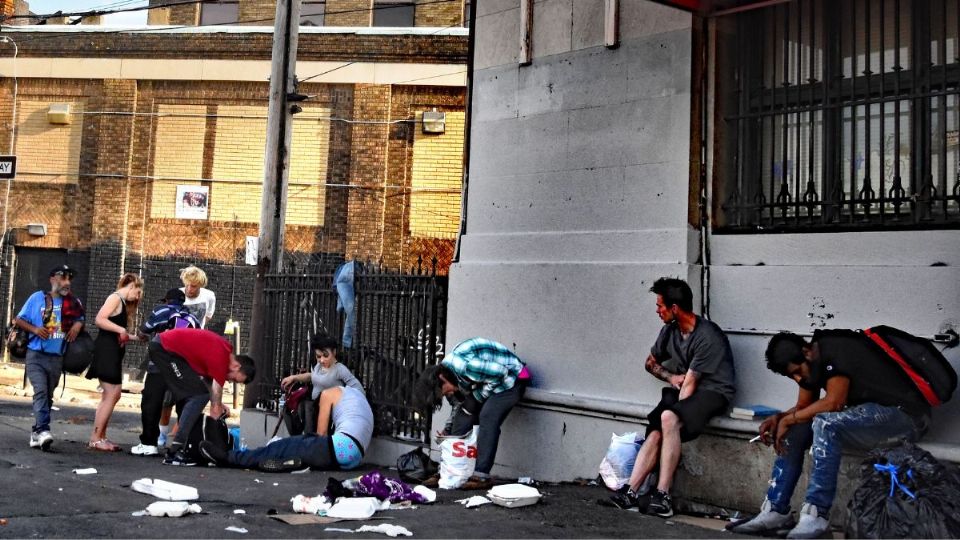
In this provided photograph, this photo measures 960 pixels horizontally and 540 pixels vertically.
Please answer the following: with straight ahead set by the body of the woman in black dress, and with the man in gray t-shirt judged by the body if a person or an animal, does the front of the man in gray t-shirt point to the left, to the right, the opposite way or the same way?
the opposite way

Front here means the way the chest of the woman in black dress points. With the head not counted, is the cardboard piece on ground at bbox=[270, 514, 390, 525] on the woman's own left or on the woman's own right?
on the woman's own right

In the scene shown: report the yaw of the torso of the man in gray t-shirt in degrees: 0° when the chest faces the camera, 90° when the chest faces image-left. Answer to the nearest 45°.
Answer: approximately 45°

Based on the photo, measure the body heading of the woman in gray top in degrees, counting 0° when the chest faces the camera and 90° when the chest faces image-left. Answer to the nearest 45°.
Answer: approximately 45°

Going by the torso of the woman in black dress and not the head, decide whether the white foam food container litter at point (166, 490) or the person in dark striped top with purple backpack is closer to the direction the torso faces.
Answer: the person in dark striped top with purple backpack

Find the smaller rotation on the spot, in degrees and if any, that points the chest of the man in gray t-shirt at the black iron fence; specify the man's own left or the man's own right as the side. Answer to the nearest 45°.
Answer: approximately 90° to the man's own right

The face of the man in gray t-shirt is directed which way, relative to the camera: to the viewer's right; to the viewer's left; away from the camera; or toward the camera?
to the viewer's left

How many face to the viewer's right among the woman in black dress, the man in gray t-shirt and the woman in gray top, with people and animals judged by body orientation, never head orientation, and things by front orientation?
1

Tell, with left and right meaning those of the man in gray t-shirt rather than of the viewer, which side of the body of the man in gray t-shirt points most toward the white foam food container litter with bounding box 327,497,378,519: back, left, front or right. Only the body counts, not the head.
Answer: front

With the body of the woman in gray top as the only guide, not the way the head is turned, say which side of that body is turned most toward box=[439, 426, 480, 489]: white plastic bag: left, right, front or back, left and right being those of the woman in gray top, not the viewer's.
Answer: left

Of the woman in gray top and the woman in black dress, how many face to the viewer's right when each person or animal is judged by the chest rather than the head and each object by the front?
1

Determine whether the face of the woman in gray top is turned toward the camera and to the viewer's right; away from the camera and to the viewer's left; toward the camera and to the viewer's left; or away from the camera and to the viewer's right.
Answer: toward the camera and to the viewer's left

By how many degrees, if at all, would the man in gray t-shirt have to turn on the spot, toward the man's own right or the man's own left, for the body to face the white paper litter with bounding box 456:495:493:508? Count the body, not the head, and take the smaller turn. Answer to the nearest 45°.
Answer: approximately 45° to the man's own right

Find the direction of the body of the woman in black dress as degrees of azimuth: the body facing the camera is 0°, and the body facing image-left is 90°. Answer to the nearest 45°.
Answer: approximately 270°

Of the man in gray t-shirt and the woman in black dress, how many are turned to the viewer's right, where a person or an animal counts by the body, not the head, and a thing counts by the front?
1

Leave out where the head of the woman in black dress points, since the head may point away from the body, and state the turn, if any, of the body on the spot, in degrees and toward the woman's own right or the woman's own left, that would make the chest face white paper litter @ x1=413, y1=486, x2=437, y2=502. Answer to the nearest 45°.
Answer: approximately 45° to the woman's own right

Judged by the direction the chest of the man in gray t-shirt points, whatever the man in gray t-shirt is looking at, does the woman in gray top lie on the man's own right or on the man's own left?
on the man's own right
